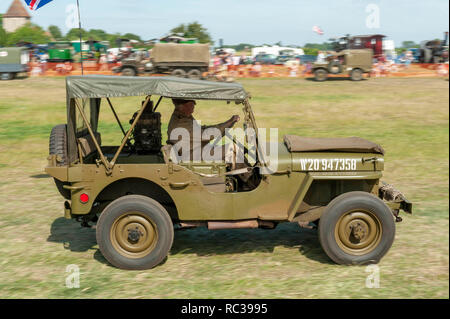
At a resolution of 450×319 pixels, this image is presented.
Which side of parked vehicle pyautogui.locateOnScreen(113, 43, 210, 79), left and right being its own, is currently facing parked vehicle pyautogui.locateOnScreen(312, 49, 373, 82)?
back

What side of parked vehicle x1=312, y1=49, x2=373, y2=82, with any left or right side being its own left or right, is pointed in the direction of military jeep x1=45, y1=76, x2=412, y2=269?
left

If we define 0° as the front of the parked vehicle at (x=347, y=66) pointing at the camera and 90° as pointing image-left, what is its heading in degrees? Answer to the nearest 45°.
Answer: approximately 90°

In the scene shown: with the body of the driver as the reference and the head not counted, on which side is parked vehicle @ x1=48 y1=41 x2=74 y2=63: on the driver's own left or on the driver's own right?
on the driver's own left

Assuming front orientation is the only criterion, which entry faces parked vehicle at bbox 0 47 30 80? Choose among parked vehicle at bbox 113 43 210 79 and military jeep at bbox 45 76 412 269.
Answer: parked vehicle at bbox 113 43 210 79

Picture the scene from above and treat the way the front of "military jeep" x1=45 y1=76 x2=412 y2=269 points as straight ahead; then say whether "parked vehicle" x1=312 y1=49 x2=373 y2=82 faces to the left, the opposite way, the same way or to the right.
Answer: the opposite way

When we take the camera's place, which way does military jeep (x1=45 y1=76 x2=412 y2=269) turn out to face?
facing to the right of the viewer

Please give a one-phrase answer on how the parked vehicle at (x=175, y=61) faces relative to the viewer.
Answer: facing to the left of the viewer

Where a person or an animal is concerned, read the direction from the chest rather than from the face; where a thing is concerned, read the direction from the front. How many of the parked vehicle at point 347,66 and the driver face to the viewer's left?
1

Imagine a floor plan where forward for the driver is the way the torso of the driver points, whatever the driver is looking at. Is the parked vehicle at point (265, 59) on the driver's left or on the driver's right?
on the driver's left

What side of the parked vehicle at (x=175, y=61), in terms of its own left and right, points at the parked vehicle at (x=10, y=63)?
front

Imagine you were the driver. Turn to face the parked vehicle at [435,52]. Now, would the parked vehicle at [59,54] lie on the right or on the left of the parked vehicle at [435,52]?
left

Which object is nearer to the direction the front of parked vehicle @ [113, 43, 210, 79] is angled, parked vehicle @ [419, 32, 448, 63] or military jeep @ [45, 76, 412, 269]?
the military jeep

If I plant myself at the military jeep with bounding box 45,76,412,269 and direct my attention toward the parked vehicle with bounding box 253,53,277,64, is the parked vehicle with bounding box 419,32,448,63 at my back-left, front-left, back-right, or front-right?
front-right
